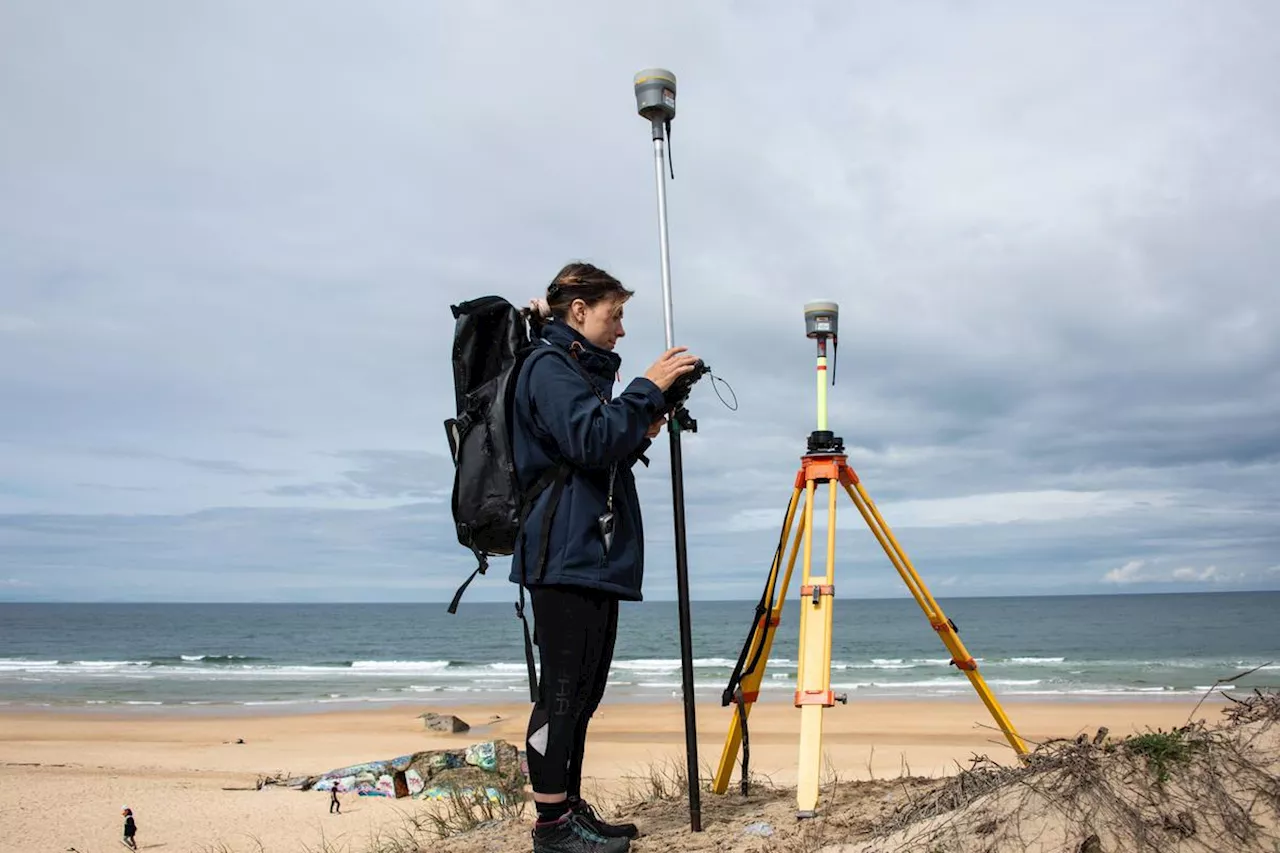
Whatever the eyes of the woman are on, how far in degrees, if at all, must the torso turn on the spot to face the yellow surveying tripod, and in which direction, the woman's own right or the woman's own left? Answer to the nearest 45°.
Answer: approximately 45° to the woman's own left

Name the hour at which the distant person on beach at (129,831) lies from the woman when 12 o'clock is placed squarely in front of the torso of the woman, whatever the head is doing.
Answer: The distant person on beach is roughly at 8 o'clock from the woman.

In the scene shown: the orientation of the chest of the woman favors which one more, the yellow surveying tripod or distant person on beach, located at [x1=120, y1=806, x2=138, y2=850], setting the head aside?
the yellow surveying tripod

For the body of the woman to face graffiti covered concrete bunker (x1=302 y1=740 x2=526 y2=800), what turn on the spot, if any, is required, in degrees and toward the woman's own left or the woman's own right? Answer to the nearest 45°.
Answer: approximately 90° to the woman's own left

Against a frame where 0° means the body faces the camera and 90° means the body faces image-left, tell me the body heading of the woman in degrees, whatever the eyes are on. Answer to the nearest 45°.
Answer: approximately 270°

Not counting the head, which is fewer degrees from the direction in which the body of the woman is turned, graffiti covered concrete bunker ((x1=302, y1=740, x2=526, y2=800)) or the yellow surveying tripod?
the yellow surveying tripod

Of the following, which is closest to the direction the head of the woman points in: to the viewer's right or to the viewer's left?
to the viewer's right
